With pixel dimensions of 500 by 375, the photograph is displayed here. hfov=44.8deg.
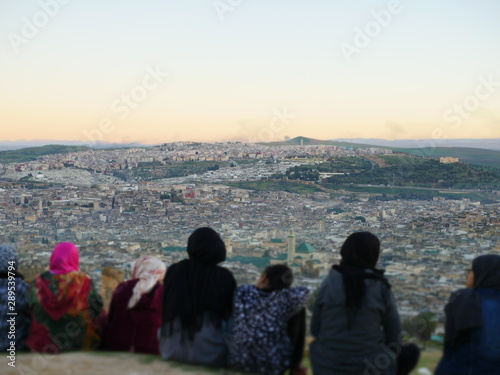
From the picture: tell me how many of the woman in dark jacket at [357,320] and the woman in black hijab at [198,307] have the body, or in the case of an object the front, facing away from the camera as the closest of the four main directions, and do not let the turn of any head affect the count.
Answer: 2

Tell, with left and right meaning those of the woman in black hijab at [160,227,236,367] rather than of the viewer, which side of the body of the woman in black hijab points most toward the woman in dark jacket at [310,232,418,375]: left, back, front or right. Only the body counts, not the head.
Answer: right

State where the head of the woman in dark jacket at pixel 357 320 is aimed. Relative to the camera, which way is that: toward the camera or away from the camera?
away from the camera

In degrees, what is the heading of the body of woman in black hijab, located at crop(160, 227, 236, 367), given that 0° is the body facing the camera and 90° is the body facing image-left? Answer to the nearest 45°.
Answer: approximately 180°

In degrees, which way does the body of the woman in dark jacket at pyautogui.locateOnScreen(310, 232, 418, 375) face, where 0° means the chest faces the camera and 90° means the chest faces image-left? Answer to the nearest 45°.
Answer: approximately 180°

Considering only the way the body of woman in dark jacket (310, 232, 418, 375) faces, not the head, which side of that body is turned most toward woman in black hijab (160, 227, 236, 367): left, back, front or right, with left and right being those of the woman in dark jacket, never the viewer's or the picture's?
left
